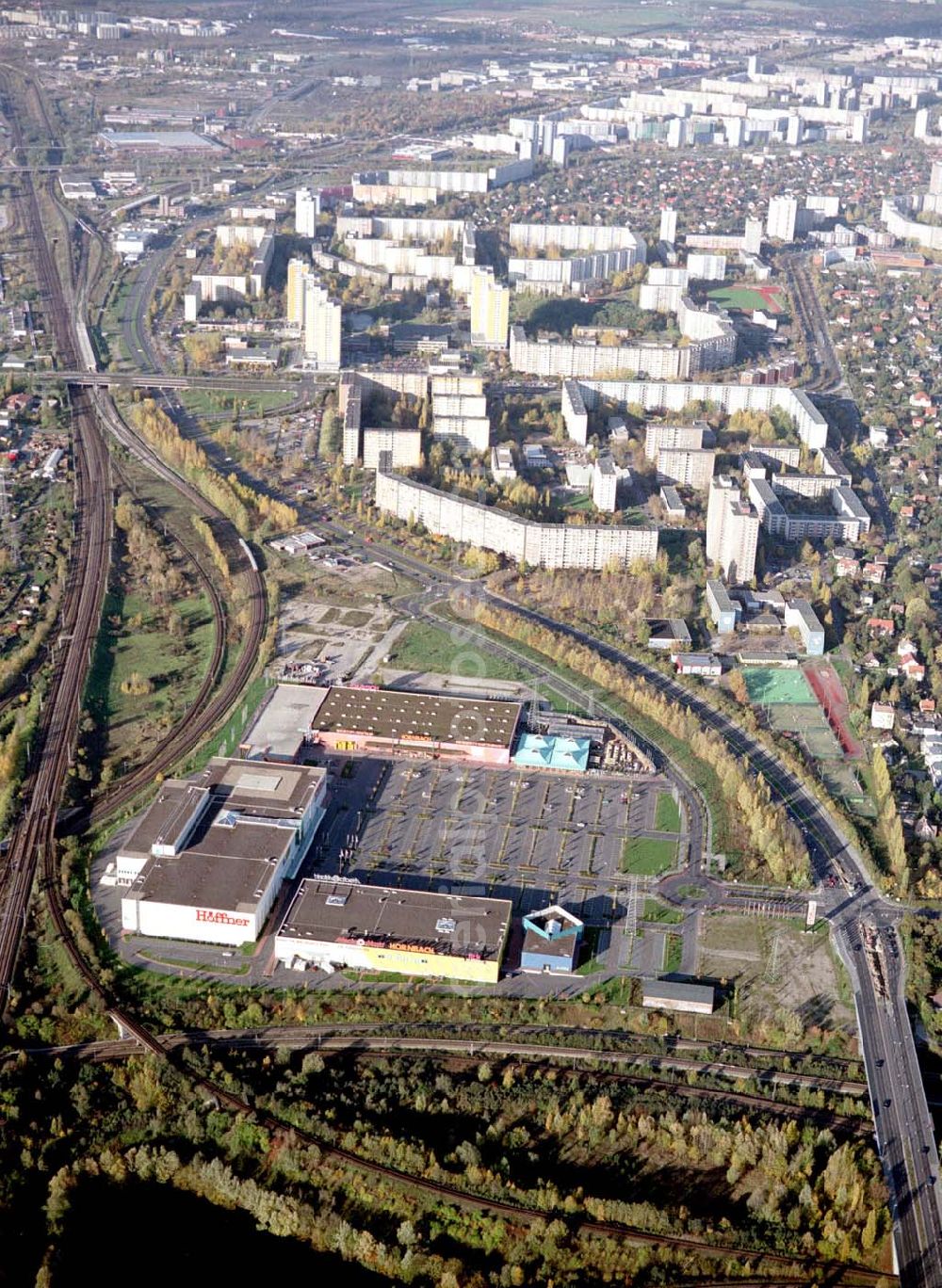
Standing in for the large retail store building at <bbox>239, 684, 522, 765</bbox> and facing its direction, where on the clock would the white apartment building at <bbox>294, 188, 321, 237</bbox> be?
The white apartment building is roughly at 6 o'clock from the large retail store building.

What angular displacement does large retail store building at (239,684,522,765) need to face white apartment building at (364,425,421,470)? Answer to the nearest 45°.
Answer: approximately 180°

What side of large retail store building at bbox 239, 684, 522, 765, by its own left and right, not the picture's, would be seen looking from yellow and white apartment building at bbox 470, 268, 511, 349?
back

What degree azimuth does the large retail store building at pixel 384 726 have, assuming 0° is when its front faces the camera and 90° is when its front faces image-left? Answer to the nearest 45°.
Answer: approximately 0°

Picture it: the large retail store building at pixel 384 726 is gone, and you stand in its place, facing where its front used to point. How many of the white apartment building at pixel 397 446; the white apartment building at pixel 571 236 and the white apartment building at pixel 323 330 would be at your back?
3

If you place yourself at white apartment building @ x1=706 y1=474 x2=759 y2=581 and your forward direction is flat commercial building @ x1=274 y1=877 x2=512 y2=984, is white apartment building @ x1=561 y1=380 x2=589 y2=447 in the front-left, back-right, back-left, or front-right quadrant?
back-right

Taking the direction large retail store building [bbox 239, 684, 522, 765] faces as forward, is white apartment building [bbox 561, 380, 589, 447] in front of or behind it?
behind

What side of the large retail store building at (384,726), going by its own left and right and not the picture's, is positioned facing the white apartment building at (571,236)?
back
